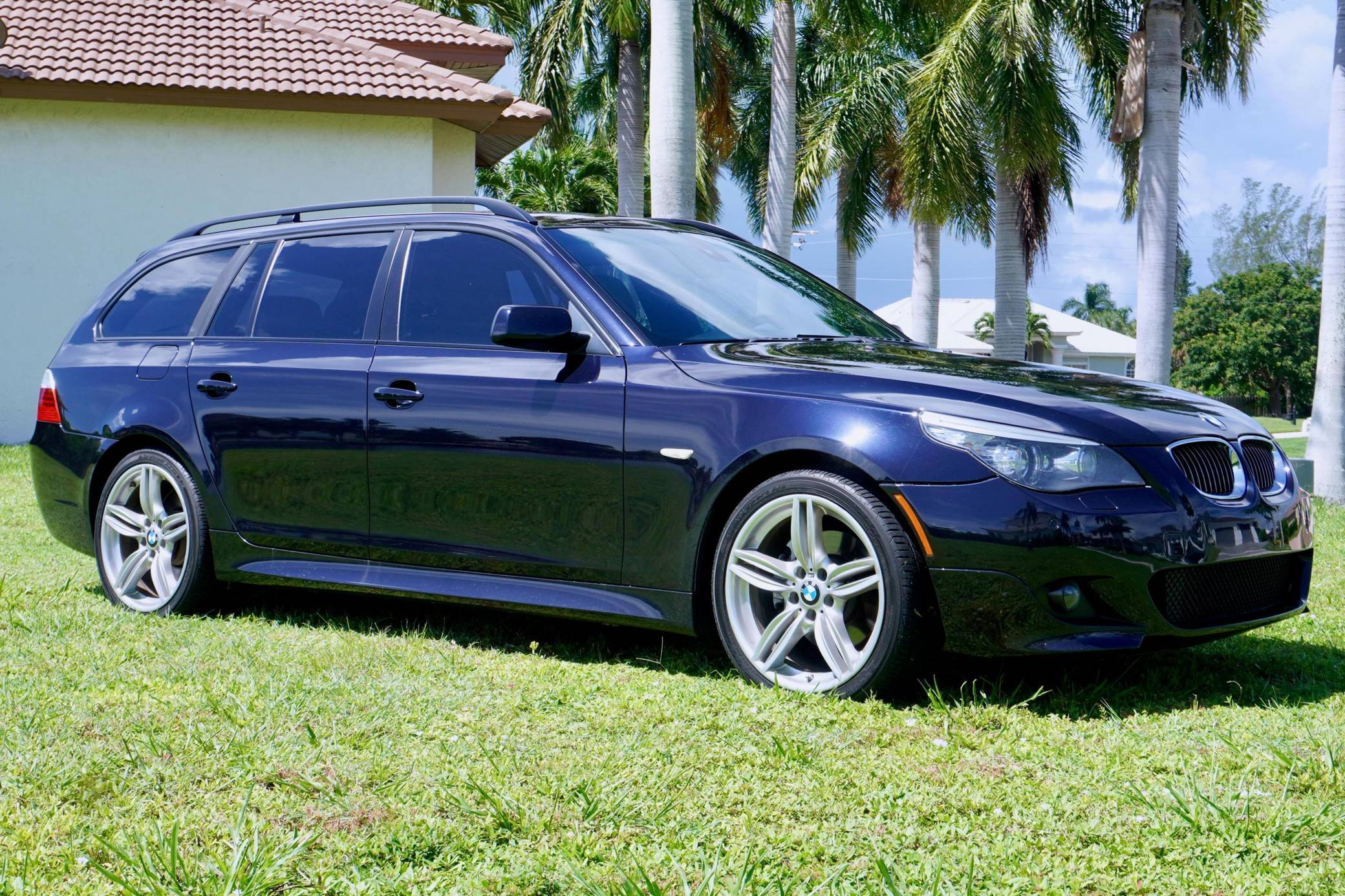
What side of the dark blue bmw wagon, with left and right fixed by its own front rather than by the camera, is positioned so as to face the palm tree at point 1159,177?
left

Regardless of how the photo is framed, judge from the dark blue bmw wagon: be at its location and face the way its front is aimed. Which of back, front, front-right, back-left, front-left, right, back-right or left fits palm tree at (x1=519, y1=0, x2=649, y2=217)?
back-left

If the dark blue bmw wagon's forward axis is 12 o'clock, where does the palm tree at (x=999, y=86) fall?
The palm tree is roughly at 8 o'clock from the dark blue bmw wagon.

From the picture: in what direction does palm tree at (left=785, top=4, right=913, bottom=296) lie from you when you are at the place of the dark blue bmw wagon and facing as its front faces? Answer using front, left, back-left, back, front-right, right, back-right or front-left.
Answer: back-left

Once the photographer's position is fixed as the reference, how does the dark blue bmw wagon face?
facing the viewer and to the right of the viewer

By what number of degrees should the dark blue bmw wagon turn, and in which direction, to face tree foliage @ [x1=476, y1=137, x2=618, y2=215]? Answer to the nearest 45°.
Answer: approximately 135° to its left
